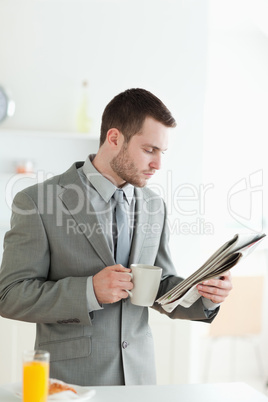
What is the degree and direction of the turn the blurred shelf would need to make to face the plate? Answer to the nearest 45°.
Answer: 0° — it already faces it

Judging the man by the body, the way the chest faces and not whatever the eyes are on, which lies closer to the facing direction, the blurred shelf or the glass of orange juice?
the glass of orange juice

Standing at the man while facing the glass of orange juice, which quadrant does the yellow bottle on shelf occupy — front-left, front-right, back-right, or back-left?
back-right

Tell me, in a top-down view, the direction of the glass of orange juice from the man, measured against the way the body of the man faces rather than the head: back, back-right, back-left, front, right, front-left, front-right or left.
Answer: front-right

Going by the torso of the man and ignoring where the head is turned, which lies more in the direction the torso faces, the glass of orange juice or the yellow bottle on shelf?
the glass of orange juice

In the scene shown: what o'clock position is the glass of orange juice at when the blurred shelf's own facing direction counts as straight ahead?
The glass of orange juice is roughly at 12 o'clock from the blurred shelf.

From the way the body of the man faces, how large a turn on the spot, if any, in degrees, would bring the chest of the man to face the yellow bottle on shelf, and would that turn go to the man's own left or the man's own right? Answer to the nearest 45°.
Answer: approximately 135° to the man's own left
